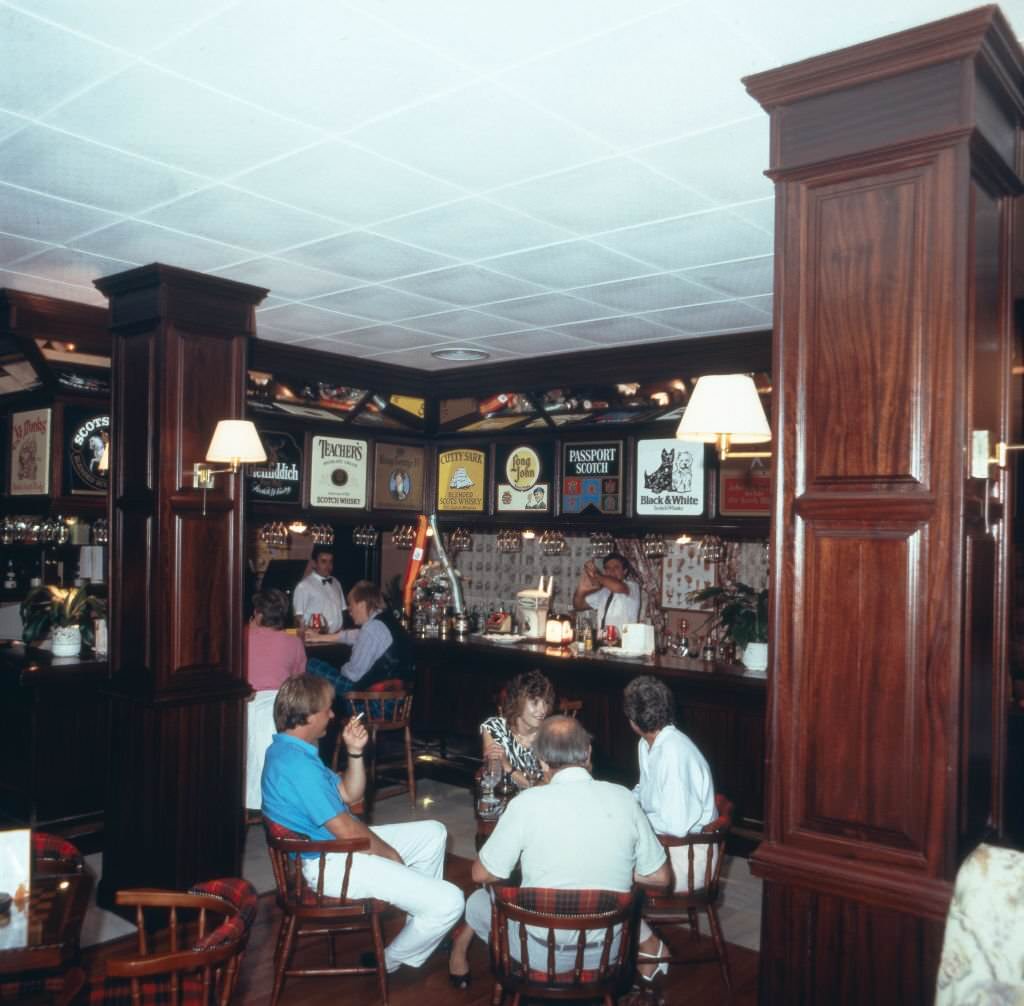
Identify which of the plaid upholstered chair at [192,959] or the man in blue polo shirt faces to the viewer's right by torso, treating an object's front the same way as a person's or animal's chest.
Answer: the man in blue polo shirt

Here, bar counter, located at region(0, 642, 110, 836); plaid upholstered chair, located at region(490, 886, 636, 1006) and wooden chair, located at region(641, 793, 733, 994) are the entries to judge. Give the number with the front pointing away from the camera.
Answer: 1

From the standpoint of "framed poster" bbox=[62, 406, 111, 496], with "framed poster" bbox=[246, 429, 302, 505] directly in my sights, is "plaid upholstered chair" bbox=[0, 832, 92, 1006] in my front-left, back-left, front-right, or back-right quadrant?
back-right

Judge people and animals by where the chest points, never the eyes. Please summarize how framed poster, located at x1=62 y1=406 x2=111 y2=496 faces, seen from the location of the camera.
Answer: facing the viewer and to the right of the viewer

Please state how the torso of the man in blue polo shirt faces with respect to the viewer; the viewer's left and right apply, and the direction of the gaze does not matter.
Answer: facing to the right of the viewer

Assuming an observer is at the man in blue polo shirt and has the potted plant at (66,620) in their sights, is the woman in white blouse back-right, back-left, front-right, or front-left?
back-right

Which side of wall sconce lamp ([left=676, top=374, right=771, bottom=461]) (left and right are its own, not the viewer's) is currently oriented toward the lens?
left

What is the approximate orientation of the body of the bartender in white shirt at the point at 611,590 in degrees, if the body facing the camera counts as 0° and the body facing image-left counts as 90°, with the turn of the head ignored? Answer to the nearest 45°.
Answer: approximately 45°

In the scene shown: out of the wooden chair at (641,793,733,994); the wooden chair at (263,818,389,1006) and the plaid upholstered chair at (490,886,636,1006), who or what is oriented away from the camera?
the plaid upholstered chair

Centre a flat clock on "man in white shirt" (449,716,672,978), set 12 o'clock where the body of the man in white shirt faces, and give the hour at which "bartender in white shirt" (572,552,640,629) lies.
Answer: The bartender in white shirt is roughly at 12 o'clock from the man in white shirt.

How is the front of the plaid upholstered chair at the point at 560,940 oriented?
away from the camera

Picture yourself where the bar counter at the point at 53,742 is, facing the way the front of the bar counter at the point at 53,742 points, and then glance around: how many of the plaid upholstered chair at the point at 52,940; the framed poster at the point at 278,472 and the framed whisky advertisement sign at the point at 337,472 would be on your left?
2

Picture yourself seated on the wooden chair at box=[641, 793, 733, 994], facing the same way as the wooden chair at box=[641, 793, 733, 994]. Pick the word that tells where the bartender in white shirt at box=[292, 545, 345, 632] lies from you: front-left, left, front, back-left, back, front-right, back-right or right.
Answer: front-right

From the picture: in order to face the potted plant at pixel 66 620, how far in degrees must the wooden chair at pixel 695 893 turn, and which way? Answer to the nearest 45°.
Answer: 0° — it already faces it

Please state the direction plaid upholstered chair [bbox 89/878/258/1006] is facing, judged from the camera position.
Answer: facing to the left of the viewer

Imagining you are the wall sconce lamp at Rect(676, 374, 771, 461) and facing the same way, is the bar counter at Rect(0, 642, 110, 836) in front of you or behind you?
in front

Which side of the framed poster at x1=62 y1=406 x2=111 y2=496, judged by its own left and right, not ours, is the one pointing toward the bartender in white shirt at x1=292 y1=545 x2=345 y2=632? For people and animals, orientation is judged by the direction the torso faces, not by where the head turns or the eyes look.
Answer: left
